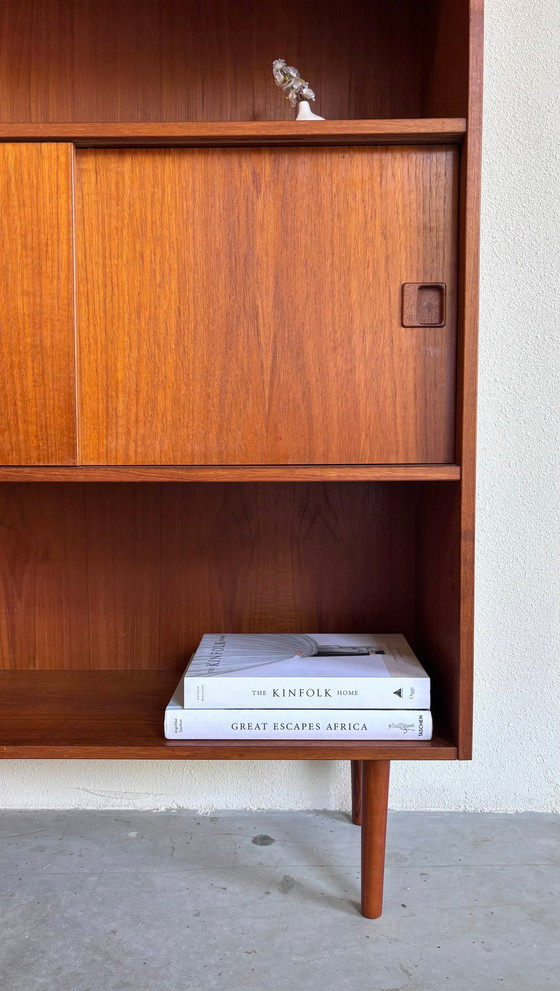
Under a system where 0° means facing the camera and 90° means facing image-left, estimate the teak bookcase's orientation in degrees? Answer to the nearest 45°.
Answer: approximately 0°
